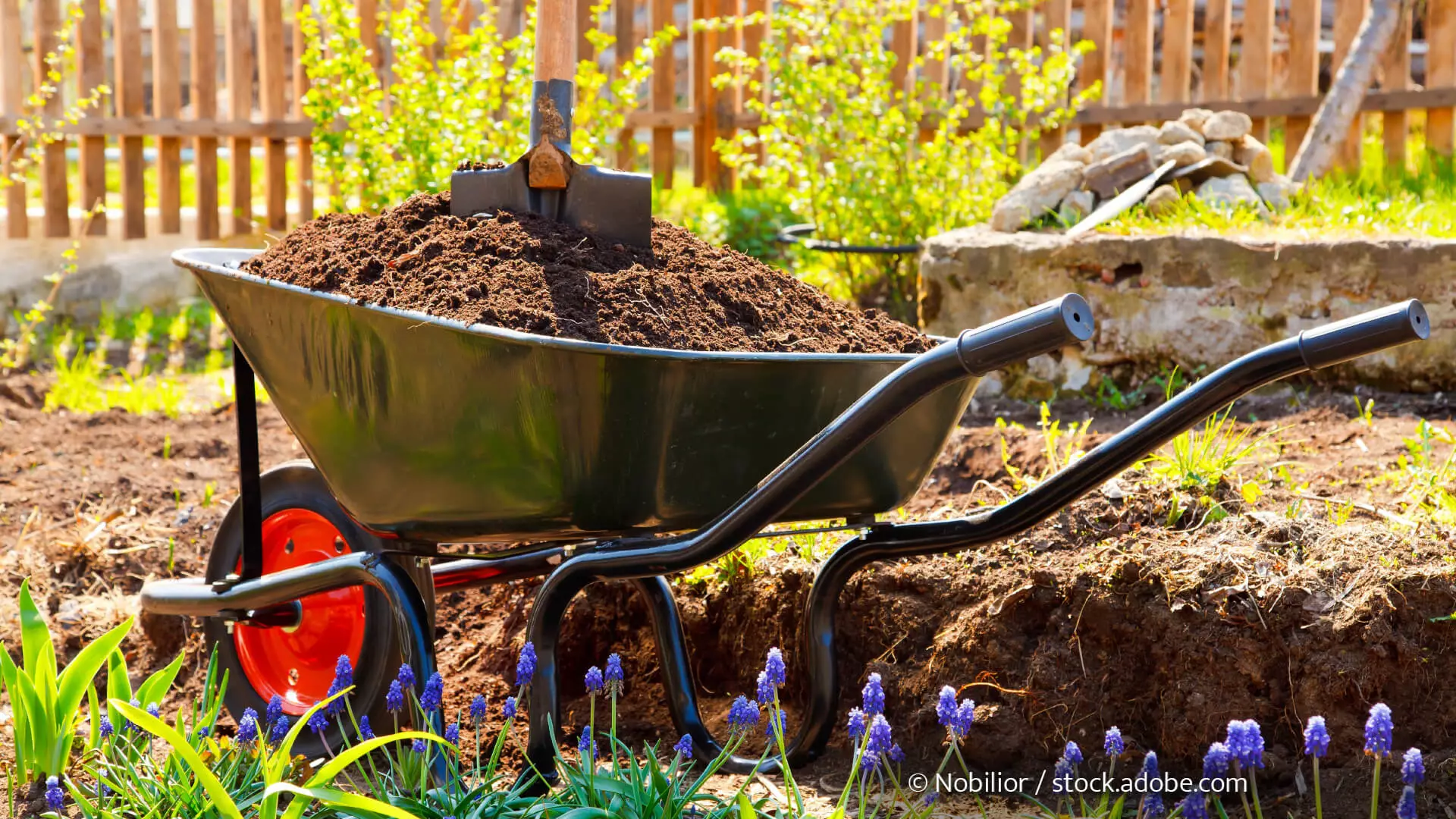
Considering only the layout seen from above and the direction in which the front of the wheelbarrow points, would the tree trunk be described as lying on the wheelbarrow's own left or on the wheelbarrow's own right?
on the wheelbarrow's own right

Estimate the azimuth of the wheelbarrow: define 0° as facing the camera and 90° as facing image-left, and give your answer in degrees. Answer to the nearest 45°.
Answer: approximately 135°

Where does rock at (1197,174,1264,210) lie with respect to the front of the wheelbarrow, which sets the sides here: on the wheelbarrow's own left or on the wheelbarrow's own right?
on the wheelbarrow's own right

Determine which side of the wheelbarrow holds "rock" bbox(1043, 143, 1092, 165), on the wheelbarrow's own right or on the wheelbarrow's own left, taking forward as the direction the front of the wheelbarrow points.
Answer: on the wheelbarrow's own right
